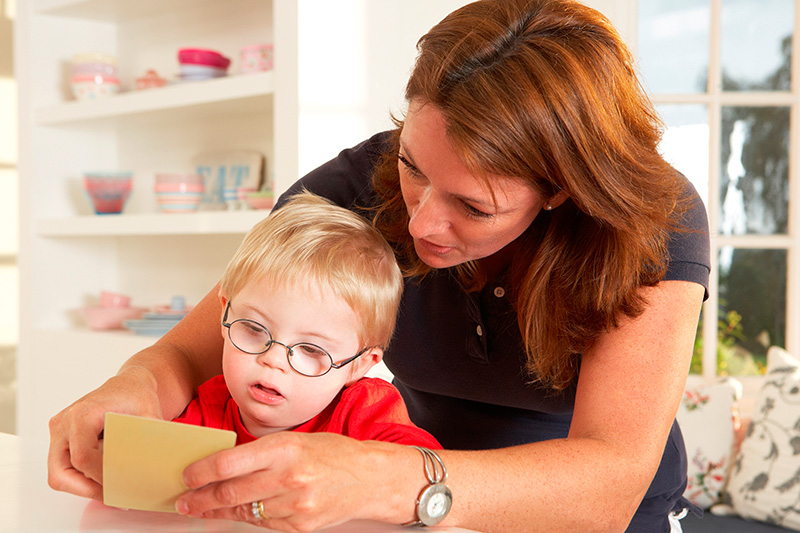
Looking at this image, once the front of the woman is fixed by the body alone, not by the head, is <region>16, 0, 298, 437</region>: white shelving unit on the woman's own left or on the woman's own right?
on the woman's own right

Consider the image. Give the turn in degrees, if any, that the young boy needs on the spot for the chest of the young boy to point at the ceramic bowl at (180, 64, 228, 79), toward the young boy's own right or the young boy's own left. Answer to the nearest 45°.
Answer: approximately 135° to the young boy's own right

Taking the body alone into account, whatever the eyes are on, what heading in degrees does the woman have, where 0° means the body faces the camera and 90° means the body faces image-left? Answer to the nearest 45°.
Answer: approximately 45°

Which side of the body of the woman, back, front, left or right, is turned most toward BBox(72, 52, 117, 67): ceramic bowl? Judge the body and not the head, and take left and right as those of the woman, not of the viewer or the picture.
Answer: right

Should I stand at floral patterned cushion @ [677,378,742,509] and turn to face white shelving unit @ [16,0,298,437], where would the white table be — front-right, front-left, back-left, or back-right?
front-left

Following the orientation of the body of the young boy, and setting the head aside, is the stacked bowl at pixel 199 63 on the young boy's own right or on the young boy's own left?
on the young boy's own right

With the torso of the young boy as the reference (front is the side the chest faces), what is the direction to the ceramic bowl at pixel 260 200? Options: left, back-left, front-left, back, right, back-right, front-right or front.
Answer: back-right

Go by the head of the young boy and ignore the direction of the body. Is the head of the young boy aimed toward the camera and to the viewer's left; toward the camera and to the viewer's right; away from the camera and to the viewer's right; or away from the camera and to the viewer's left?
toward the camera and to the viewer's left

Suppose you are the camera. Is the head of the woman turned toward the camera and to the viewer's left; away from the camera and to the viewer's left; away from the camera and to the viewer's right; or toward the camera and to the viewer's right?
toward the camera and to the viewer's left

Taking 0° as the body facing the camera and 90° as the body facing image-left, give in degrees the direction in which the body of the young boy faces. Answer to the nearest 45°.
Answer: approximately 45°

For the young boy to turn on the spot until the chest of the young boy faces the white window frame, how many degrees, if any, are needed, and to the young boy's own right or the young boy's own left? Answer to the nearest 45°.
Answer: approximately 180°

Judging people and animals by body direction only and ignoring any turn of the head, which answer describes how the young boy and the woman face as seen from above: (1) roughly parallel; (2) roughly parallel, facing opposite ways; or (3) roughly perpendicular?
roughly parallel
